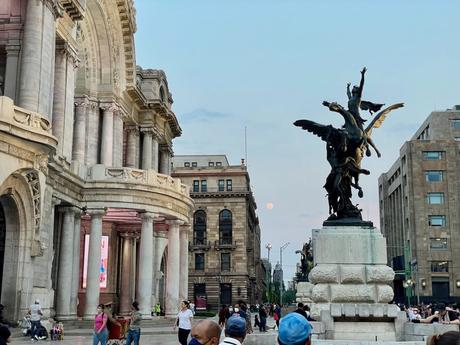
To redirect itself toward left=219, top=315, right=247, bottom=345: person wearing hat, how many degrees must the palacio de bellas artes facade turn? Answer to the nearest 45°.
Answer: approximately 45° to its right

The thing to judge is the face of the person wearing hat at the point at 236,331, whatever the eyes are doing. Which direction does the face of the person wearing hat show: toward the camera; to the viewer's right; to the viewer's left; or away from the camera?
away from the camera

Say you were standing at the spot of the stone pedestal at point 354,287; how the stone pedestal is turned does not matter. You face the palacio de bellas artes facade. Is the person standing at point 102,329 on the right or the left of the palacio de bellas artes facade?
left

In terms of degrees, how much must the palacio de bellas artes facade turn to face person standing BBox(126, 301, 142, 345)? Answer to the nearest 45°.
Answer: approximately 45° to its right

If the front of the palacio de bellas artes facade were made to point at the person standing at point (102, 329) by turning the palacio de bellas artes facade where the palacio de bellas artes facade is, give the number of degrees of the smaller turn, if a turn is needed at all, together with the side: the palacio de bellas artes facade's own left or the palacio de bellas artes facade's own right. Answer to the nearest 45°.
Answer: approximately 45° to the palacio de bellas artes facade's own right

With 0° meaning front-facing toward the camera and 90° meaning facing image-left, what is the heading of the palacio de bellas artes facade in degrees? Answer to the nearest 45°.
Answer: approximately 315°

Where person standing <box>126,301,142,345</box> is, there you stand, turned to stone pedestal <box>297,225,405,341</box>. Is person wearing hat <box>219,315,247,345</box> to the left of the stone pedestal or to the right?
right
